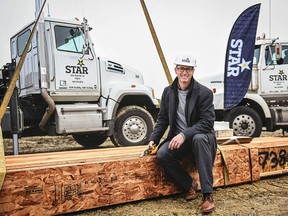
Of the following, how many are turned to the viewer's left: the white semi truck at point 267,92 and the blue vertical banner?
1

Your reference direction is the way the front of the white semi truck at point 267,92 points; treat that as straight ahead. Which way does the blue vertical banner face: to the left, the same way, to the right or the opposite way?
to the left

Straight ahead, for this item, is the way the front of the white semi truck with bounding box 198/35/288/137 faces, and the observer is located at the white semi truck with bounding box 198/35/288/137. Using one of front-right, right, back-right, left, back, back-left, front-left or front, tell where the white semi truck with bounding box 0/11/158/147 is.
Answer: front-left

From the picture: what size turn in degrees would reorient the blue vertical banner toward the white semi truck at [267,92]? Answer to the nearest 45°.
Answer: approximately 180°

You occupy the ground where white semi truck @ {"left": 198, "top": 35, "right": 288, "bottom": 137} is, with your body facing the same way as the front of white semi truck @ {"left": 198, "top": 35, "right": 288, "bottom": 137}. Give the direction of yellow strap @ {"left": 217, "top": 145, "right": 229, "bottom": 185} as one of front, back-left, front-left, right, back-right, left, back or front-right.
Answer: left

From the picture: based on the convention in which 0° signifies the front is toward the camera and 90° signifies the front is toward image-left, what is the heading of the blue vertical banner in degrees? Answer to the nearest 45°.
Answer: approximately 0°

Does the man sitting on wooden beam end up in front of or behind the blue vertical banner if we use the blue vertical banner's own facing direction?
in front

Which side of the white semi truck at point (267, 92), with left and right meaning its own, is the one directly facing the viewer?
left

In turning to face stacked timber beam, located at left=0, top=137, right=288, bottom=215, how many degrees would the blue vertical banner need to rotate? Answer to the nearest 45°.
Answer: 0° — it already faces it
